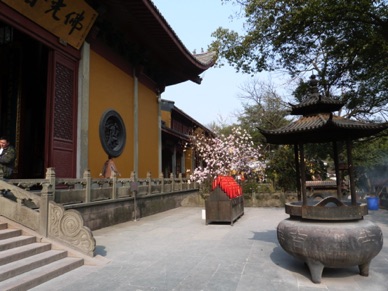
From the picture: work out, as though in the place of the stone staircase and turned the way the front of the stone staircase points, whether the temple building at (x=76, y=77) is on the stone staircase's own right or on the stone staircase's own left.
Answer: on the stone staircase's own left

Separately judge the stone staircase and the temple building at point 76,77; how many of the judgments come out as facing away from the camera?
0

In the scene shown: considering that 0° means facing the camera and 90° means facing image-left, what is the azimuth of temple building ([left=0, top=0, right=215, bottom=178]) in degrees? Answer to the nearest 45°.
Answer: approximately 315°

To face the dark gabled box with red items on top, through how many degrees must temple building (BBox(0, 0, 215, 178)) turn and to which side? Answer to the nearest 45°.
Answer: approximately 45° to its left

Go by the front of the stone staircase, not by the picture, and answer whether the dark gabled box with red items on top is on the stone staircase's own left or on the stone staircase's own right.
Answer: on the stone staircase's own left

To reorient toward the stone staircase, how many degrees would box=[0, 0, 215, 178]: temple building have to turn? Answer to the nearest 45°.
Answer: approximately 45° to its right

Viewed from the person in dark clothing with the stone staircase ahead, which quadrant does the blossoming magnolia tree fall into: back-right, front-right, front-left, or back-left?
back-left

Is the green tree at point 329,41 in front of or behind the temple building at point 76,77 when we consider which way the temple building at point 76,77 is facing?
in front

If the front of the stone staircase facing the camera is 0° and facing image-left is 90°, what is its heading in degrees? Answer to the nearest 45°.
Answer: approximately 315°

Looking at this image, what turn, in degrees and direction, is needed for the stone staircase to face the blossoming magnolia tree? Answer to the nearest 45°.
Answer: approximately 90° to its left

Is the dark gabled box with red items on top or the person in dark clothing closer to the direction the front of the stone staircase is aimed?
the dark gabled box with red items on top
